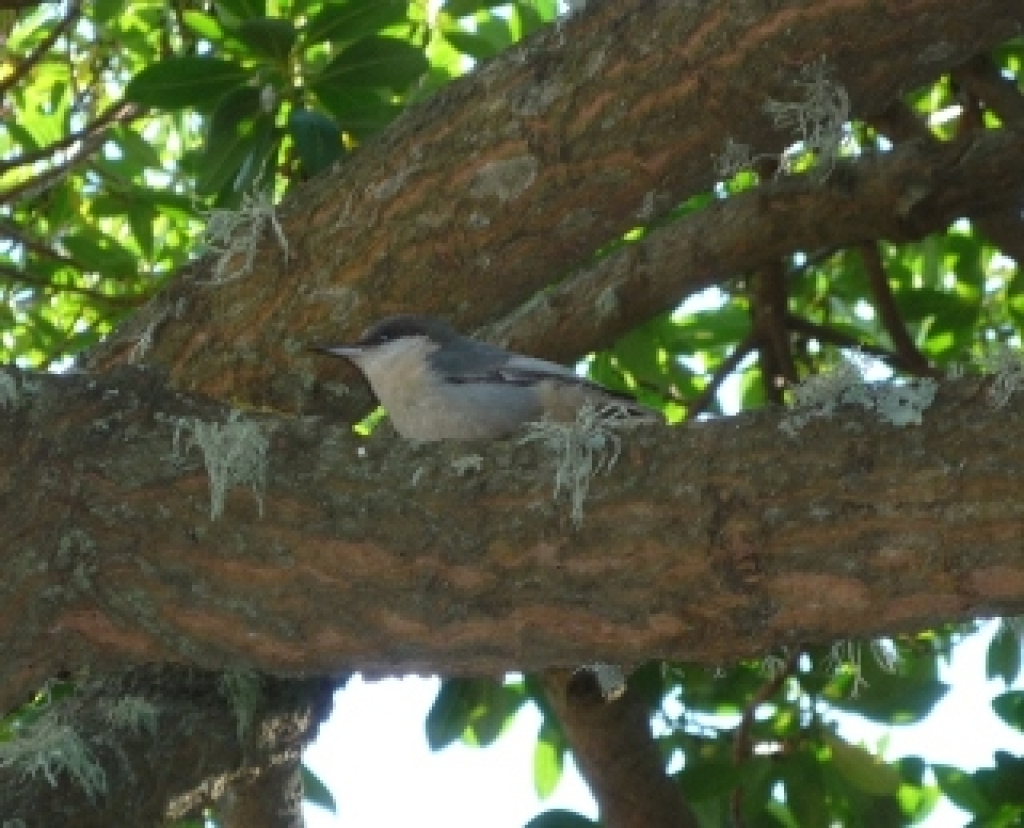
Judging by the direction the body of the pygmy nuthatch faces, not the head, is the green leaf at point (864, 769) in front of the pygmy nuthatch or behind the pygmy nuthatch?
behind

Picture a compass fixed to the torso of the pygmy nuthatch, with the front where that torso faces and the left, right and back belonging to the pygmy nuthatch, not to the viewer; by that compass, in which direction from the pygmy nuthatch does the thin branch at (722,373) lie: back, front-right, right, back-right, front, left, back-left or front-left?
back-right

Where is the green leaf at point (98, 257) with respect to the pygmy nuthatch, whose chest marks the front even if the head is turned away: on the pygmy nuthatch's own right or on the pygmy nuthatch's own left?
on the pygmy nuthatch's own right

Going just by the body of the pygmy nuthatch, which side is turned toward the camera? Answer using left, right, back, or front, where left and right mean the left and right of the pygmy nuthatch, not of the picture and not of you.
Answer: left

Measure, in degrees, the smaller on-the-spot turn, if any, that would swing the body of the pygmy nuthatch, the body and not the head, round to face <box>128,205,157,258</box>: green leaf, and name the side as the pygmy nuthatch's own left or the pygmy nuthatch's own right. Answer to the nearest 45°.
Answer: approximately 45° to the pygmy nuthatch's own right

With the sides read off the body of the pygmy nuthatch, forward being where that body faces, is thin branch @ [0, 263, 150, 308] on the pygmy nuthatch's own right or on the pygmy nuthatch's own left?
on the pygmy nuthatch's own right

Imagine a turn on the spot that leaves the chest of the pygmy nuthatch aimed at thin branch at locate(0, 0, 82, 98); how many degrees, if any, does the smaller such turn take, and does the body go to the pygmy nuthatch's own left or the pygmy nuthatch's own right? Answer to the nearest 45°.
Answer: approximately 45° to the pygmy nuthatch's own right
